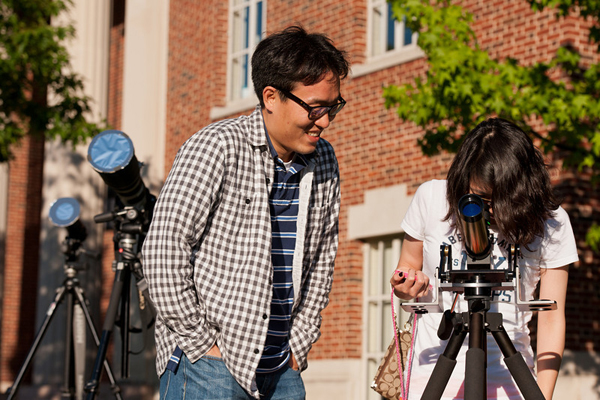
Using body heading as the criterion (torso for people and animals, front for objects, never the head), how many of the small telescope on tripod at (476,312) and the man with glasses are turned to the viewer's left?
0

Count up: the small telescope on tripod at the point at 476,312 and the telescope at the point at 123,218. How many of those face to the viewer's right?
0

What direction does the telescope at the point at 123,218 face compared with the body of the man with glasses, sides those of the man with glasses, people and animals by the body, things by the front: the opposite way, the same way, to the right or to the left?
to the right

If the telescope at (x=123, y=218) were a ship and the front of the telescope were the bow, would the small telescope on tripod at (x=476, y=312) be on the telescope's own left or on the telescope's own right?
on the telescope's own left

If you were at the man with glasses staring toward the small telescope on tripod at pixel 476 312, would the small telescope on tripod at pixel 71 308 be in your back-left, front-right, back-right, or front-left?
back-left

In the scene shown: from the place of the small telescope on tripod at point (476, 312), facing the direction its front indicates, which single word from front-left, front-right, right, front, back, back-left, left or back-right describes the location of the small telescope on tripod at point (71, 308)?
back-right

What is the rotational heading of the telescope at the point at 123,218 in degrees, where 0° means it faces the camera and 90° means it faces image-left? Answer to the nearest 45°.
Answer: approximately 45°

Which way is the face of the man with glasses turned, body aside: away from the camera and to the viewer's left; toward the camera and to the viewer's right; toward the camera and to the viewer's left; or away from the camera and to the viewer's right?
toward the camera and to the viewer's right

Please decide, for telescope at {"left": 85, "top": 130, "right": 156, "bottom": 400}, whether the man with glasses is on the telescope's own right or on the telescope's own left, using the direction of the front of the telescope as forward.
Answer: on the telescope's own left
